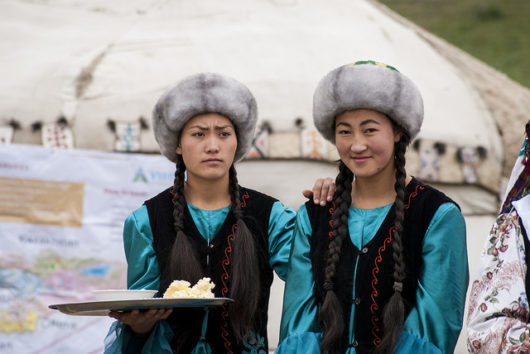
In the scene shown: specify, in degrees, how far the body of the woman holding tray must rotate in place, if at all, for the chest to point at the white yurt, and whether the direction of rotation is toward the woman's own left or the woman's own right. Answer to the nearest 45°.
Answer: approximately 180°

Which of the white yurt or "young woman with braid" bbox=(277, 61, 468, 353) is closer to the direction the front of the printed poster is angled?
the young woman with braid

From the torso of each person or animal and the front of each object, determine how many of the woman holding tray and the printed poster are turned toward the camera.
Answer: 2

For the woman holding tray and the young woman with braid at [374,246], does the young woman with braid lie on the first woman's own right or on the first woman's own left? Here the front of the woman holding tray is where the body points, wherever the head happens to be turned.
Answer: on the first woman's own left

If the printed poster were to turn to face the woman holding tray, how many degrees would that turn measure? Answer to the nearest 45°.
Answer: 0° — it already faces them

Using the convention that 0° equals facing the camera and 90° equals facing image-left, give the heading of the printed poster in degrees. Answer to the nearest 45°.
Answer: approximately 0°
